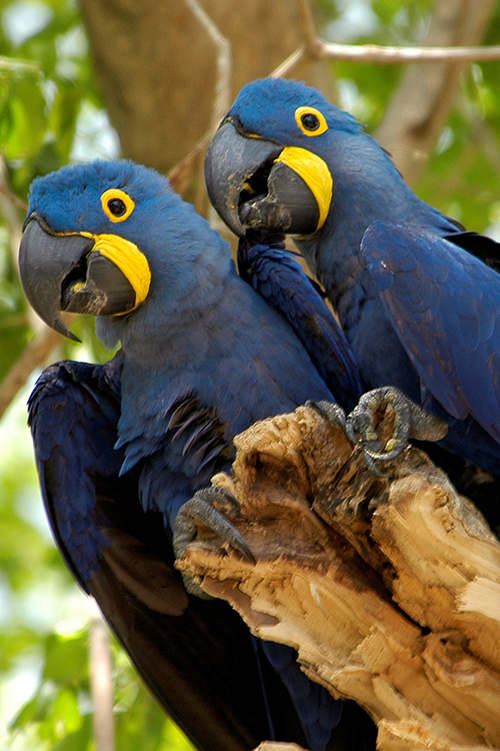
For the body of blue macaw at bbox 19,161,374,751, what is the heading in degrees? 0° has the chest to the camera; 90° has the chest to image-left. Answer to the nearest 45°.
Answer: approximately 45°

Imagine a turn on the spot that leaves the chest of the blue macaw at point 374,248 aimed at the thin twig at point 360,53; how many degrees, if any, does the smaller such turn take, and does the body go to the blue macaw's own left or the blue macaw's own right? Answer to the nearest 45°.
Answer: approximately 90° to the blue macaw's own right

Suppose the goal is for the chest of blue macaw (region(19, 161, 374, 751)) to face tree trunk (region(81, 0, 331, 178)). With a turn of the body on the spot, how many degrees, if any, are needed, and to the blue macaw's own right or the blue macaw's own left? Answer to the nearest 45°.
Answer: approximately 135° to the blue macaw's own right

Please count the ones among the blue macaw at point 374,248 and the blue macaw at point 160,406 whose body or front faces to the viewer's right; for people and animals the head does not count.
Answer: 0

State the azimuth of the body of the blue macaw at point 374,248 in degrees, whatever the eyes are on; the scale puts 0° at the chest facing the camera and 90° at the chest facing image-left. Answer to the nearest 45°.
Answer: approximately 90°

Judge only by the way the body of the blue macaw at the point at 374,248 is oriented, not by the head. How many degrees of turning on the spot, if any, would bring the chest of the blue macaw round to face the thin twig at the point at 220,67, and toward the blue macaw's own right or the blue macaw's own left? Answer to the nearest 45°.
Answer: approximately 45° to the blue macaw's own right
